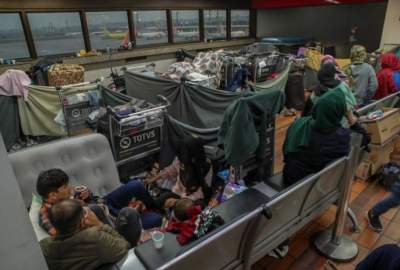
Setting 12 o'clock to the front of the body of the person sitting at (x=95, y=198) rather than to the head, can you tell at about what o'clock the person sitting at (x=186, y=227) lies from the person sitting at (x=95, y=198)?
the person sitting at (x=186, y=227) is roughly at 2 o'clock from the person sitting at (x=95, y=198).

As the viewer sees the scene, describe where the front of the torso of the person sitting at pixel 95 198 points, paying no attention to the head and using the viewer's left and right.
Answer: facing to the right of the viewer

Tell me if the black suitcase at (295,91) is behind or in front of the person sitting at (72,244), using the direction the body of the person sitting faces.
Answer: in front

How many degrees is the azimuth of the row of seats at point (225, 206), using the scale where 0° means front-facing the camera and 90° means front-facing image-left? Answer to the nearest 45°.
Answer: approximately 135°

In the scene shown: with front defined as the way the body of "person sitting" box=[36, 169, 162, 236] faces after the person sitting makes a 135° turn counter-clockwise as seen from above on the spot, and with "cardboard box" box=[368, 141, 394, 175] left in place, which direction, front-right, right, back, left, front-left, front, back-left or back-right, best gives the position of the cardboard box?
back-right

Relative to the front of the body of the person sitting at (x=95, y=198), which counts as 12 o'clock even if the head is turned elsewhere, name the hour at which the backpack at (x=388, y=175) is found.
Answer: The backpack is roughly at 12 o'clock from the person sitting.

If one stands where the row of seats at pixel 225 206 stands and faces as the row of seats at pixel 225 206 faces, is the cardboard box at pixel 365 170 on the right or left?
on its right

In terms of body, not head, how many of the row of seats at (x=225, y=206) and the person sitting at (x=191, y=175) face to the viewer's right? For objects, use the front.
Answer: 0

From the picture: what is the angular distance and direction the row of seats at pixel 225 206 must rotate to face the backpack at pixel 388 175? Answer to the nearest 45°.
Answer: approximately 90° to its right

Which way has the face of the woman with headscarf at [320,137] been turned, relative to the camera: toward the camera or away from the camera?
away from the camera

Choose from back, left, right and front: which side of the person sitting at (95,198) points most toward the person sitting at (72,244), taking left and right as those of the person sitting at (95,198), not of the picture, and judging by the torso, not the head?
right
